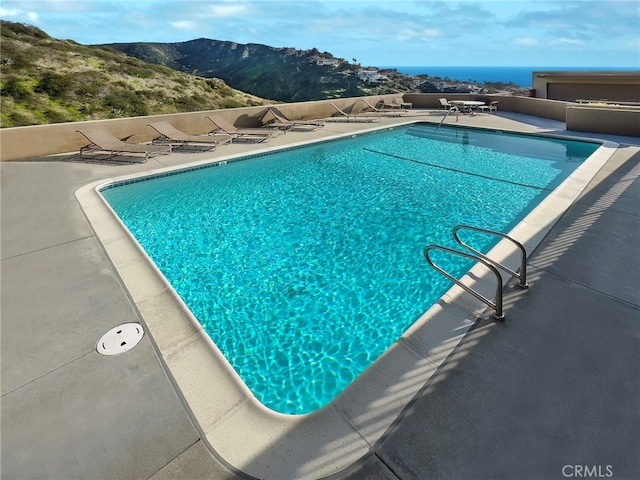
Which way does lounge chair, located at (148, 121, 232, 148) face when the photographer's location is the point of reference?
facing the viewer and to the right of the viewer

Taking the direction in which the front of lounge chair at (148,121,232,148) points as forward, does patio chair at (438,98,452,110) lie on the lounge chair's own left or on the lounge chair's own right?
on the lounge chair's own left

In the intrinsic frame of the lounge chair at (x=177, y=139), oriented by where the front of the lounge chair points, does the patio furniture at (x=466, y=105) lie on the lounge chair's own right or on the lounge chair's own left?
on the lounge chair's own left

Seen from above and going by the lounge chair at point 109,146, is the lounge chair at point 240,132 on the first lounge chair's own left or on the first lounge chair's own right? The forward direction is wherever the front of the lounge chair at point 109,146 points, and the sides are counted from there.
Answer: on the first lounge chair's own left

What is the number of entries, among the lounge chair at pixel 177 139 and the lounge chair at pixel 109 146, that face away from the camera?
0

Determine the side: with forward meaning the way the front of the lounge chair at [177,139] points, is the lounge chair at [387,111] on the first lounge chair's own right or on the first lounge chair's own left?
on the first lounge chair's own left

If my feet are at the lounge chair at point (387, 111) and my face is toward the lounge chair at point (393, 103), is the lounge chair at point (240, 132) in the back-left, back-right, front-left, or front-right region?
back-left
